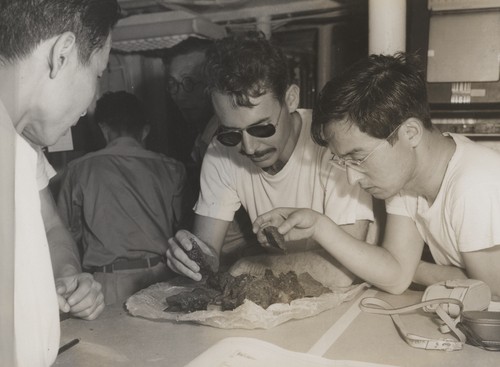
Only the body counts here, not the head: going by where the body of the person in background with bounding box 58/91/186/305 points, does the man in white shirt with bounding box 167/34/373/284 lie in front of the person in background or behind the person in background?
behind

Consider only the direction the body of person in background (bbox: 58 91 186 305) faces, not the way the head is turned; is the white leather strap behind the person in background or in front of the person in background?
behind

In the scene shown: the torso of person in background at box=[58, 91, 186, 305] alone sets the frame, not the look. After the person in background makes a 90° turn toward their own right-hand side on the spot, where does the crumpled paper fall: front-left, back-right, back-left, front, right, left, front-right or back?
right

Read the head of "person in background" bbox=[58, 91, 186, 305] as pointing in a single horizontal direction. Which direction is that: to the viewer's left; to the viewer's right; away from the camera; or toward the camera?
away from the camera

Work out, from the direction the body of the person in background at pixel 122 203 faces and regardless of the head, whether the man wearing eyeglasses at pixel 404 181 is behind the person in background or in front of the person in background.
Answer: behind

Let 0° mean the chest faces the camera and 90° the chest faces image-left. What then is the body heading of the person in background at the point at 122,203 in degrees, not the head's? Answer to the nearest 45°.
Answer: approximately 180°

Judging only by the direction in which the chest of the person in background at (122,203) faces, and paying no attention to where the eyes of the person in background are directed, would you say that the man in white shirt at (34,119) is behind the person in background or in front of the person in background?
behind

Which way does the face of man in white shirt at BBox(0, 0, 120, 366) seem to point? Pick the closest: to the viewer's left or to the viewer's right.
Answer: to the viewer's right
